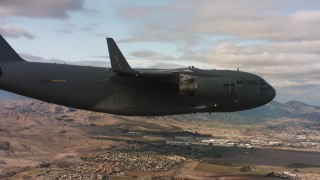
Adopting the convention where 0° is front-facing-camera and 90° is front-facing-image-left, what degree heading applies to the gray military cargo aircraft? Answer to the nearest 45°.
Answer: approximately 270°
